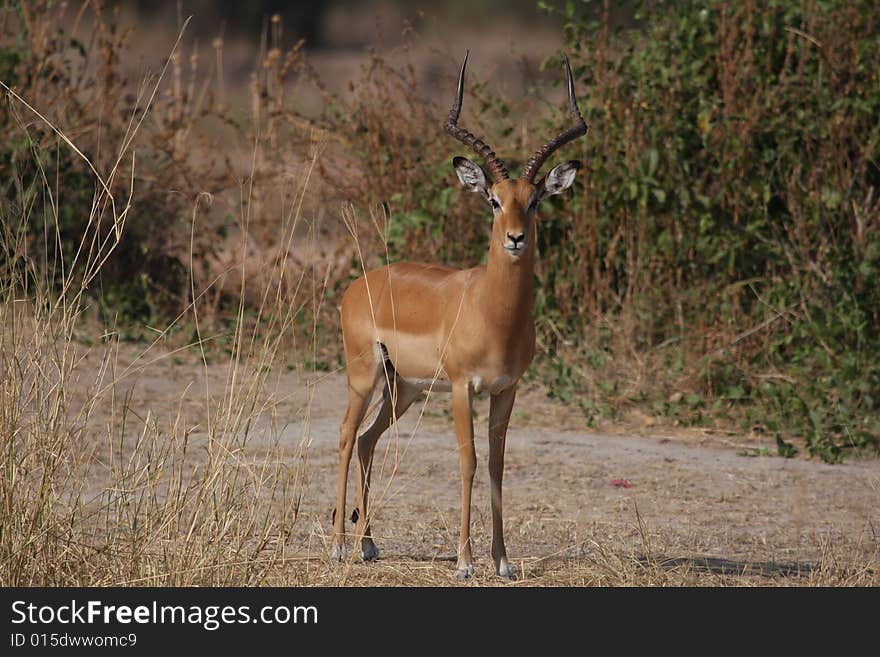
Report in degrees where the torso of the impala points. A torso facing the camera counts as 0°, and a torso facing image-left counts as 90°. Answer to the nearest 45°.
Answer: approximately 315°

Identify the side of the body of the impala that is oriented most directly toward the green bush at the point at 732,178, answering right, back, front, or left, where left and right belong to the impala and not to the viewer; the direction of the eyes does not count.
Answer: left
